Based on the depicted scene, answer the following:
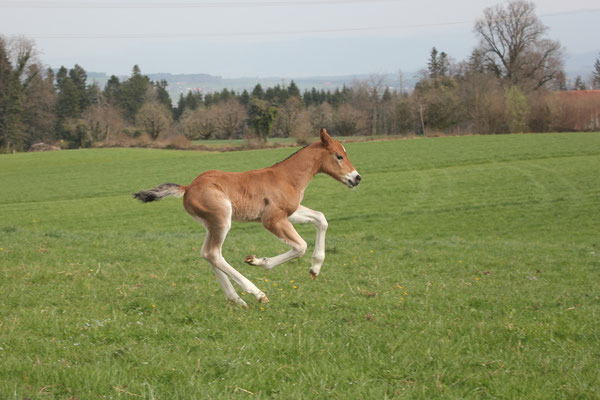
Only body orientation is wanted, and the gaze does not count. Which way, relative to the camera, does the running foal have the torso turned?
to the viewer's right
